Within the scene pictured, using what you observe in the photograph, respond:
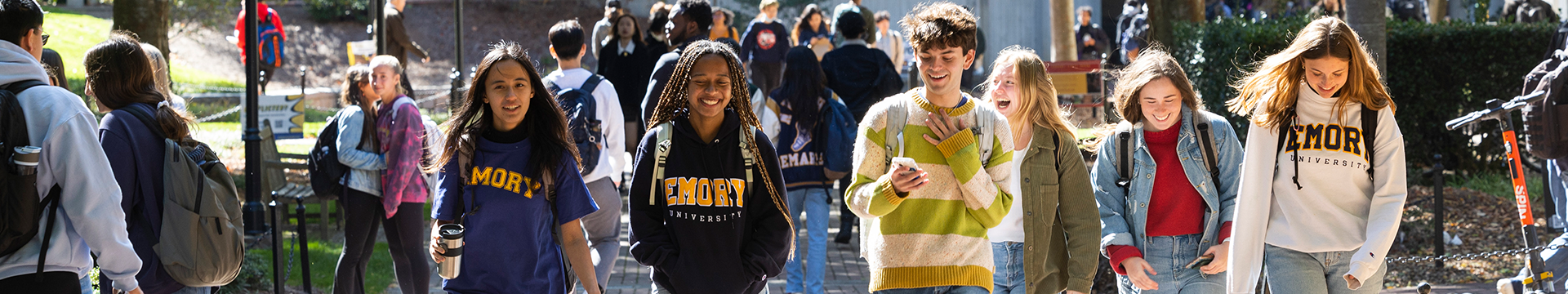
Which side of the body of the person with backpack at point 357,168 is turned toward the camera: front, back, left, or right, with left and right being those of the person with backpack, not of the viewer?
right

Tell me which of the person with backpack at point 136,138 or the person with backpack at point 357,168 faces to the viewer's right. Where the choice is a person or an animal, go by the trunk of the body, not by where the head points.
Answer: the person with backpack at point 357,168

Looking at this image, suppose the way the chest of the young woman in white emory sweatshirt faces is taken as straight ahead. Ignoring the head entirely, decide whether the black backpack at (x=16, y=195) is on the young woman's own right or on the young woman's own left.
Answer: on the young woman's own right

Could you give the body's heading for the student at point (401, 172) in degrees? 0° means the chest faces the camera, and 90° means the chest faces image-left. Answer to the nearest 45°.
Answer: approximately 45°

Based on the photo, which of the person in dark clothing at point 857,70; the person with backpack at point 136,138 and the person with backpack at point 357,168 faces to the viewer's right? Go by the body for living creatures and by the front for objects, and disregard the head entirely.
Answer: the person with backpack at point 357,168

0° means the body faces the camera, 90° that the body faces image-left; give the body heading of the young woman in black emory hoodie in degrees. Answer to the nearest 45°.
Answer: approximately 0°

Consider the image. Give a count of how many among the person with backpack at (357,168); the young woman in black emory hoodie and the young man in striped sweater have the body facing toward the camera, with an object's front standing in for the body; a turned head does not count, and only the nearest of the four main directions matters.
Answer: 2

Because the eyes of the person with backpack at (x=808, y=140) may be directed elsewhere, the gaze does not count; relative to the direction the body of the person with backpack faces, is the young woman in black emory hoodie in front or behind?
behind

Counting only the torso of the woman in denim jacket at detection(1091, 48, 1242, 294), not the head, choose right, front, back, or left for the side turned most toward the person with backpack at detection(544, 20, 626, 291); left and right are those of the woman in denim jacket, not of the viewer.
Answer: right

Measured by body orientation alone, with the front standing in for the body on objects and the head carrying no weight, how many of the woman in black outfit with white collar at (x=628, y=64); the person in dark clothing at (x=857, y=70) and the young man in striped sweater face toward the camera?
2
